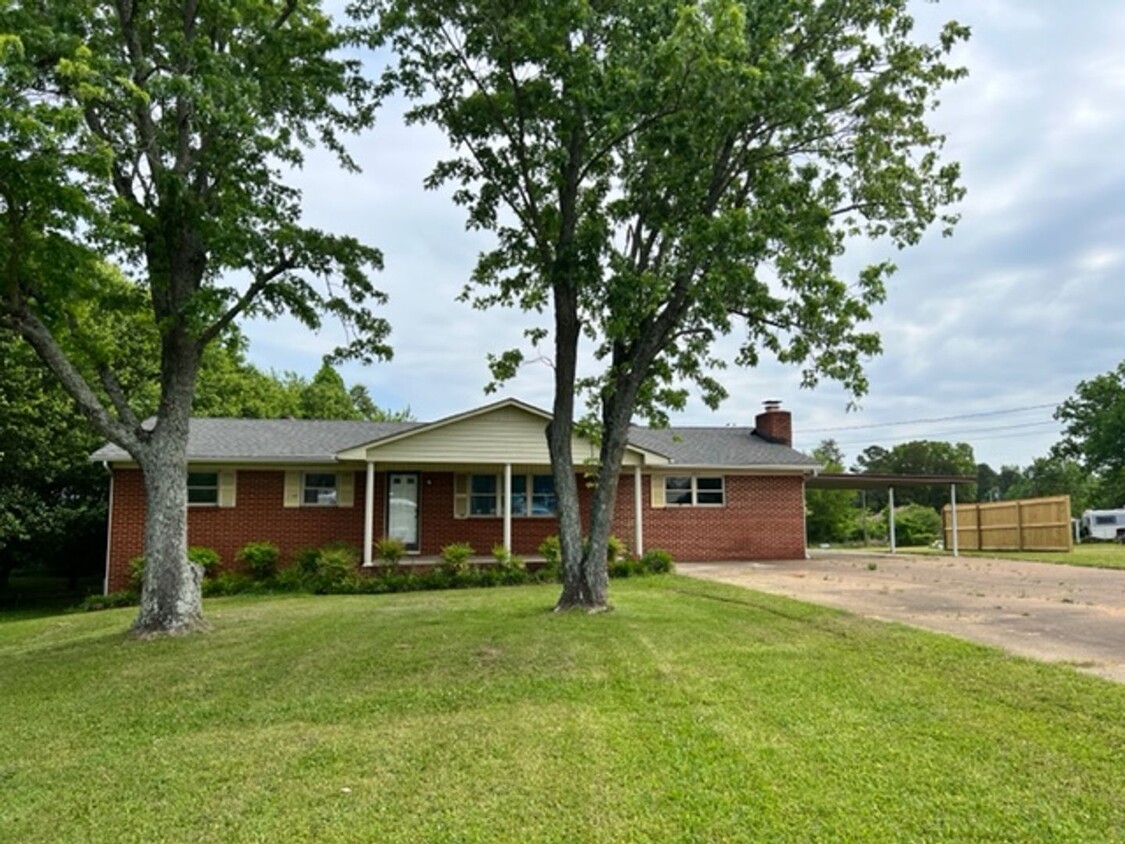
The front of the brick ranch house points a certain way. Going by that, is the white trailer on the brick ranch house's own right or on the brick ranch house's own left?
on the brick ranch house's own left

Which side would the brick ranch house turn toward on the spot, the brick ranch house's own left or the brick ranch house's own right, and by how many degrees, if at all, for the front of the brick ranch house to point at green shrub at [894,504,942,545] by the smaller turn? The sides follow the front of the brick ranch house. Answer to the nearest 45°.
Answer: approximately 135° to the brick ranch house's own left

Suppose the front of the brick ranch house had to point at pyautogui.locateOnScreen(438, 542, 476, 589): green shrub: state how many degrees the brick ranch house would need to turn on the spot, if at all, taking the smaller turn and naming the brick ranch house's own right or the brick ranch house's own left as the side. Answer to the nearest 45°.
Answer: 0° — it already faces it

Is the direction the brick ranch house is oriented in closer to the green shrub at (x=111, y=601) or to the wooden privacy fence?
the green shrub

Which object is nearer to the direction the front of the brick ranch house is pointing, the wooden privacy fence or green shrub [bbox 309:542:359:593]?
the green shrub

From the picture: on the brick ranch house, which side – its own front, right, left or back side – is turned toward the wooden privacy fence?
left

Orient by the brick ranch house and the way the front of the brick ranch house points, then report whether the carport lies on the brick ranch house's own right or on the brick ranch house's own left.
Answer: on the brick ranch house's own left

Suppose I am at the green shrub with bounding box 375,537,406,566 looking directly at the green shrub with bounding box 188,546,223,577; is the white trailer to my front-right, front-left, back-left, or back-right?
back-right

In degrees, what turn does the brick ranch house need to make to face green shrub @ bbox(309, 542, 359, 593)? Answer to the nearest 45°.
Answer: approximately 45° to its right

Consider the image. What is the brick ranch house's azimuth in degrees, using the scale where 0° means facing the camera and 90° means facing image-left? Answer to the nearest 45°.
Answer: approximately 0°
